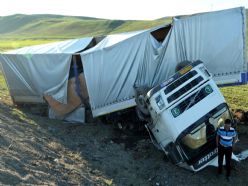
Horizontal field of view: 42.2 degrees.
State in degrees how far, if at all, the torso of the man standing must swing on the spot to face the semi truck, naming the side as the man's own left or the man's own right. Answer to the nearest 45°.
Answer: approximately 135° to the man's own right

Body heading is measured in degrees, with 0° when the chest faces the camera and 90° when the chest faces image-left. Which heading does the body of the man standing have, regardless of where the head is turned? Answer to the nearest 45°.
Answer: approximately 0°
